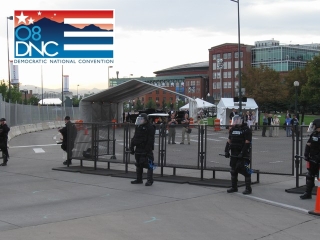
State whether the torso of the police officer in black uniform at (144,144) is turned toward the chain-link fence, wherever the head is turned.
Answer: no

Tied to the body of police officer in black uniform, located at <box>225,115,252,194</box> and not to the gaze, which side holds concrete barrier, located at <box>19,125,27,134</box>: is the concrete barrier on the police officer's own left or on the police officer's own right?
on the police officer's own right

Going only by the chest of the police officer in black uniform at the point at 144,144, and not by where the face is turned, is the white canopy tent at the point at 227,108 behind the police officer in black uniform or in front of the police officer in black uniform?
behind

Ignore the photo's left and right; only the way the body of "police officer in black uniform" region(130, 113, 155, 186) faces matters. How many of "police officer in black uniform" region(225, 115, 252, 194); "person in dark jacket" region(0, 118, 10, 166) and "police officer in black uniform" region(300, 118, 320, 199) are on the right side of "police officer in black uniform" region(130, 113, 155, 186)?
1

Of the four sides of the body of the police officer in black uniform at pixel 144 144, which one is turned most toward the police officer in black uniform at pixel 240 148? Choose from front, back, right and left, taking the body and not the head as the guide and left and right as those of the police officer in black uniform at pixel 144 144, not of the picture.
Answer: left

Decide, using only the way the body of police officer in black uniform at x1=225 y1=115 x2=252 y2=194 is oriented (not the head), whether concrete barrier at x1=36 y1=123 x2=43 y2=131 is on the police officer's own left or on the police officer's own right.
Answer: on the police officer's own right

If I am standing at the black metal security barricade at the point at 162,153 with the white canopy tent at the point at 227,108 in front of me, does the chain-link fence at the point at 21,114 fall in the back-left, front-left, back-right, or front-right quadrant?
front-left

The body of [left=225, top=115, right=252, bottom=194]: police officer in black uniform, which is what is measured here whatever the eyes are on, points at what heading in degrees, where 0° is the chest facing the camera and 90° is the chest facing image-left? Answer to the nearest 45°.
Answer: approximately 45°

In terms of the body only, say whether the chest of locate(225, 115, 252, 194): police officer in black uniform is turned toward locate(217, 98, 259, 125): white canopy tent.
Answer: no

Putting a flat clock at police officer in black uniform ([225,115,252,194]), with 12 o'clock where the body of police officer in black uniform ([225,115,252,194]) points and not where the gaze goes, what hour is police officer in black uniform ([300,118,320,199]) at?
police officer in black uniform ([300,118,320,199]) is roughly at 8 o'clock from police officer in black uniform ([225,115,252,194]).

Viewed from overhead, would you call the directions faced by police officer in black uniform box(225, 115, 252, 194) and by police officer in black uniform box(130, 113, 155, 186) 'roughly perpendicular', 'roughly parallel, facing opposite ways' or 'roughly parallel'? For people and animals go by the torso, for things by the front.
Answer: roughly parallel

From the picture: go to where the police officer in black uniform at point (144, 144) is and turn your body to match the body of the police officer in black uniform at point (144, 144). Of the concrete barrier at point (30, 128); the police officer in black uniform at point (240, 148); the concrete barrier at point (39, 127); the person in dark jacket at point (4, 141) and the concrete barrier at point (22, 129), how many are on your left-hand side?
1

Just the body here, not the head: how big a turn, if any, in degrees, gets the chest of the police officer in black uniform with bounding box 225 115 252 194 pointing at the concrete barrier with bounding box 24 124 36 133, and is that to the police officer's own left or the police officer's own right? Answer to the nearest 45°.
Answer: approximately 90° to the police officer's own right

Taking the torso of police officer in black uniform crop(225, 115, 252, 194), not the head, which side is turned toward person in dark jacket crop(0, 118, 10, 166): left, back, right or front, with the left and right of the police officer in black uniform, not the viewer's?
right

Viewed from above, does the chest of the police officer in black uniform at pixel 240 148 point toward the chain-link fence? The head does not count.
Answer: no

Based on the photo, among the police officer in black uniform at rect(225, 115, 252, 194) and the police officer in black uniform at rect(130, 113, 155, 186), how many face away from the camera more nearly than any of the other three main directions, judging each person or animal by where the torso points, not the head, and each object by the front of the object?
0

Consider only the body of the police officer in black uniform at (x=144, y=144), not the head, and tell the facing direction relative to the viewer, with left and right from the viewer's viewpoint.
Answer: facing the viewer and to the left of the viewer
